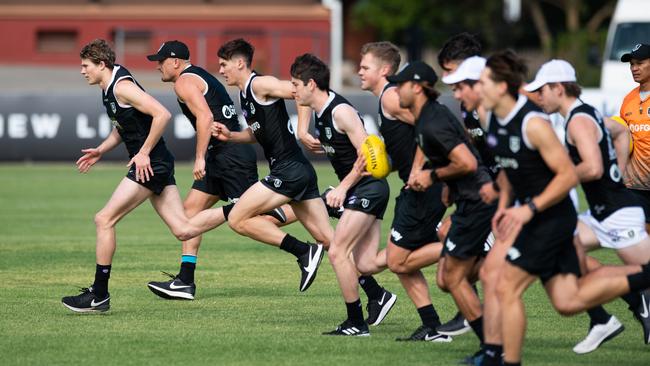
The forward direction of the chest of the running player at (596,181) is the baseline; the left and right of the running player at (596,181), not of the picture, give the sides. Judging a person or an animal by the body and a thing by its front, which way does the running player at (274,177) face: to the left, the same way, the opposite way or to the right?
the same way

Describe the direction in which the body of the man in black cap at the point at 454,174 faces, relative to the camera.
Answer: to the viewer's left

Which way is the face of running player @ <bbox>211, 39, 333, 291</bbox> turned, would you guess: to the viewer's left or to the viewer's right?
to the viewer's left

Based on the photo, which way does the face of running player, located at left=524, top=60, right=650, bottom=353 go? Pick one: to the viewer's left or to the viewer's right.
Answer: to the viewer's left

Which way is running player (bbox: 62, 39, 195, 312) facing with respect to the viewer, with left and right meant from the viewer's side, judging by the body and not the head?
facing to the left of the viewer

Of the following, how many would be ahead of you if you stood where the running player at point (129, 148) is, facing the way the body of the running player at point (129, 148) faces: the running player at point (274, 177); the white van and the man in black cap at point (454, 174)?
0

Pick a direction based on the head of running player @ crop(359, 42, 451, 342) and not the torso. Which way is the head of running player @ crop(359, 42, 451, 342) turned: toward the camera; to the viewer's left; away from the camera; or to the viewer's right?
to the viewer's left

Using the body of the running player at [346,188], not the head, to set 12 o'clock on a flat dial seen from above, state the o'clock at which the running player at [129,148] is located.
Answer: the running player at [129,148] is roughly at 1 o'clock from the running player at [346,188].

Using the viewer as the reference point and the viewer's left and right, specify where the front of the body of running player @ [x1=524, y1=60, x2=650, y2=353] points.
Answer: facing to the left of the viewer

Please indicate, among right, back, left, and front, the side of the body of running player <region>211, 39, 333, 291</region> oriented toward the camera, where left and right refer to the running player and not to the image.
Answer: left

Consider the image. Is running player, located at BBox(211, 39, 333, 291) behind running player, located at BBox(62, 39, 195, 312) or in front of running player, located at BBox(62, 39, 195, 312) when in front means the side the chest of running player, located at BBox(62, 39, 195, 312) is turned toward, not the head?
behind

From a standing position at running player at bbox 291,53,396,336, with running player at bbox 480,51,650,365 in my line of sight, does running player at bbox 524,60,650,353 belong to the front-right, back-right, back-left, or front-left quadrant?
front-left

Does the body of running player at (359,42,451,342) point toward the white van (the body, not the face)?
no

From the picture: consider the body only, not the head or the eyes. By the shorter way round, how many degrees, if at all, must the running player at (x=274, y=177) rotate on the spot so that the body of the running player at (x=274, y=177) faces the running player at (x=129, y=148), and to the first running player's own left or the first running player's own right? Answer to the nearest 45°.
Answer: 0° — they already face them
